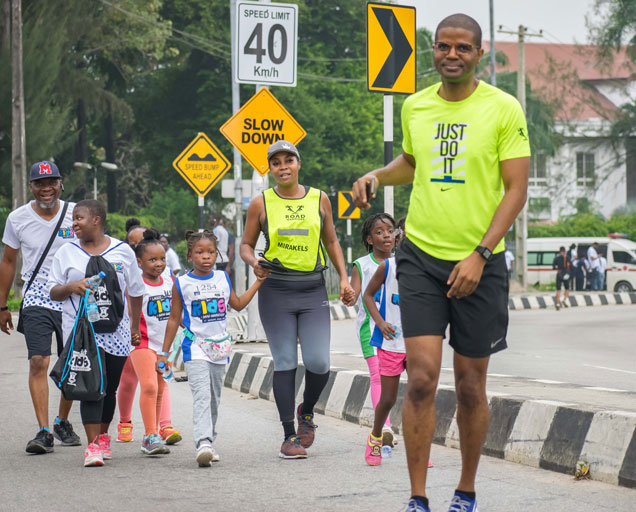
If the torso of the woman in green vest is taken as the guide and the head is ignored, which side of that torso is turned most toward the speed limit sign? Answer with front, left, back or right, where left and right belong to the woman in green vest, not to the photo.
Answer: back

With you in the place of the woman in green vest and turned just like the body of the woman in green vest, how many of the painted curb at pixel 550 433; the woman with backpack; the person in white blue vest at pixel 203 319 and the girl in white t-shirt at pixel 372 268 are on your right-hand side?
2

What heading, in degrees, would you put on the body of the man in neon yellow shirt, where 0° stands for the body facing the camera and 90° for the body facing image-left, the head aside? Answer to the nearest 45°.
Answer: approximately 0°

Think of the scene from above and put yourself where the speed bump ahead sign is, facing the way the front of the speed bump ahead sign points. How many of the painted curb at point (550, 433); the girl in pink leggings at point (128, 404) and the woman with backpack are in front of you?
3

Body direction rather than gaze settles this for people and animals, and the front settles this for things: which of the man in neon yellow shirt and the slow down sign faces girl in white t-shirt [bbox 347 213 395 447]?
the slow down sign

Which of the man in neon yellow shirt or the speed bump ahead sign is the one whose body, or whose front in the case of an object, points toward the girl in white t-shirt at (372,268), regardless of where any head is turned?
the speed bump ahead sign

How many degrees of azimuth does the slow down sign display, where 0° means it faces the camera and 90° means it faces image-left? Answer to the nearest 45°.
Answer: approximately 0°

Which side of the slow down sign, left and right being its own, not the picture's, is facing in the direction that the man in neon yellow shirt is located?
front
